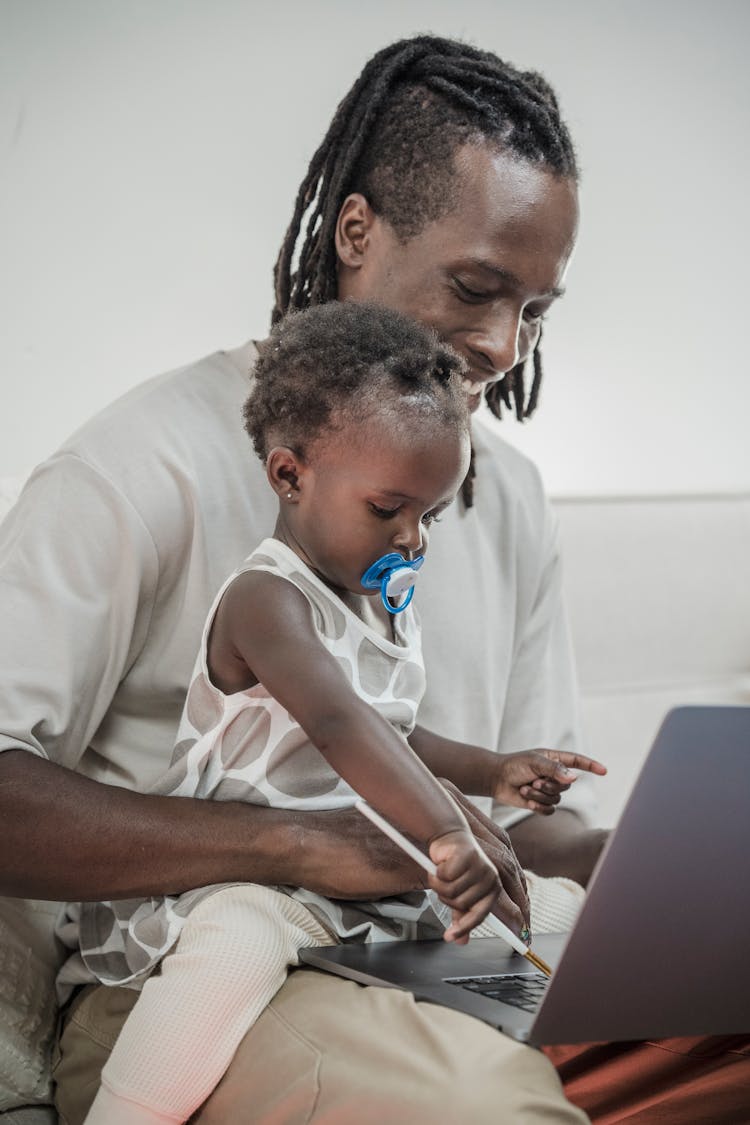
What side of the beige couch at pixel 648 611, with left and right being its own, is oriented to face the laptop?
front

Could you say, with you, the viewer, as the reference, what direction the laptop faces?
facing away from the viewer and to the left of the viewer

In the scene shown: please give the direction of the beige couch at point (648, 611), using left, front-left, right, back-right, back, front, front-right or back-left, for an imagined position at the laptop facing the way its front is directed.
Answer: front-right

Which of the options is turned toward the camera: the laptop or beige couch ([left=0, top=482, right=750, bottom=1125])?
the beige couch

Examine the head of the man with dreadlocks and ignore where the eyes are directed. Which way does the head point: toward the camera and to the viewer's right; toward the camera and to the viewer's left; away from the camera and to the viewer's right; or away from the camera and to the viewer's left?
toward the camera and to the viewer's right

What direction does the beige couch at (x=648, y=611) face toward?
toward the camera

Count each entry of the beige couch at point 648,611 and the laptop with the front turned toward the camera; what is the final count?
1
